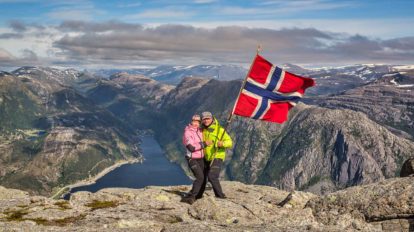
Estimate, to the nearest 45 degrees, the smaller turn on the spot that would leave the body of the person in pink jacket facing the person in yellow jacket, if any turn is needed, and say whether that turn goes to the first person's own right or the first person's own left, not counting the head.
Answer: approximately 45° to the first person's own left

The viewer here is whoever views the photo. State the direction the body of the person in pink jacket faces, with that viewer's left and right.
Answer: facing the viewer and to the right of the viewer

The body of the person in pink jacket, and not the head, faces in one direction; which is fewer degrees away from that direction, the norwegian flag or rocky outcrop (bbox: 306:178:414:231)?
the rocky outcrop

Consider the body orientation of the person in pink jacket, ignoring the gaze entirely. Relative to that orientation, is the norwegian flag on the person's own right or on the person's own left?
on the person's own left

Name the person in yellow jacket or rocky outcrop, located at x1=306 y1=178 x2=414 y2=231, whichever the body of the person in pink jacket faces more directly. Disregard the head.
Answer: the rocky outcrop
